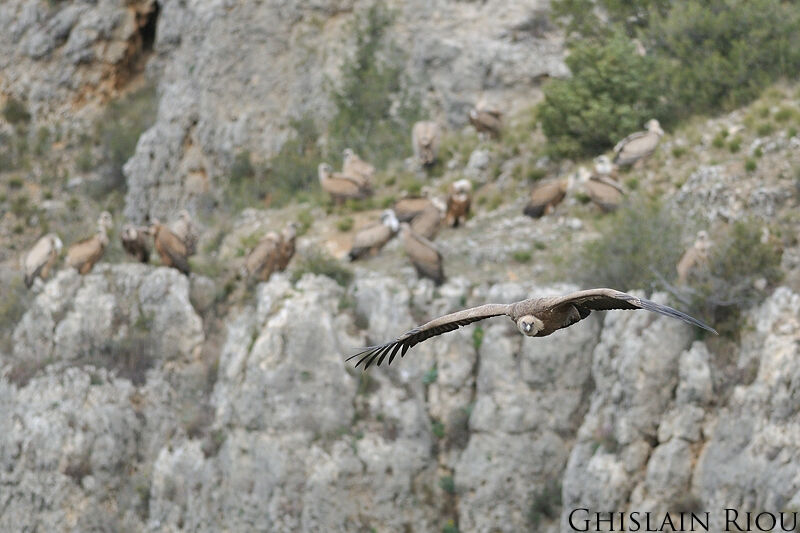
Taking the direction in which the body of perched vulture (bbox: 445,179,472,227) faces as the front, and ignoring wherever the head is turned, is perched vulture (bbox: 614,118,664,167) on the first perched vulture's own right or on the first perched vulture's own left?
on the first perched vulture's own left

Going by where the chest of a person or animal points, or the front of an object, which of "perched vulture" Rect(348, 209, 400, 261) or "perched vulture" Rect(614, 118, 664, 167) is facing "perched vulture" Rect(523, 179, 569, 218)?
"perched vulture" Rect(348, 209, 400, 261)

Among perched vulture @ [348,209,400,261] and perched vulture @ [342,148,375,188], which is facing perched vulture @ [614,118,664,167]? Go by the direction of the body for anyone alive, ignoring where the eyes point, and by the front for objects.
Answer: perched vulture @ [348,209,400,261]

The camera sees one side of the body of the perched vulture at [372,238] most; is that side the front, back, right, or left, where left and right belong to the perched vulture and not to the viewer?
right

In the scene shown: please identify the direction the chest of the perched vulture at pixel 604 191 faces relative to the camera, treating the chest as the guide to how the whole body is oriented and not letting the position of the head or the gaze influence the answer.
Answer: to the viewer's left

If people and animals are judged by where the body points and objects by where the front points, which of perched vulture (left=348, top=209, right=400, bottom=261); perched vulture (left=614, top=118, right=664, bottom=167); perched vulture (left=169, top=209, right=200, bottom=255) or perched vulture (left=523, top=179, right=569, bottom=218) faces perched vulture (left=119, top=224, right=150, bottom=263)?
perched vulture (left=169, top=209, right=200, bottom=255)

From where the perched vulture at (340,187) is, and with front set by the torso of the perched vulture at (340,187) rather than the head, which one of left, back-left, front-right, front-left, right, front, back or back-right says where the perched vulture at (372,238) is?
left

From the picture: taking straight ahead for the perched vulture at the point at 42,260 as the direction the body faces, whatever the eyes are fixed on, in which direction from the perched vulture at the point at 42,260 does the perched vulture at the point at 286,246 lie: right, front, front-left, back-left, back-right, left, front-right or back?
front-right

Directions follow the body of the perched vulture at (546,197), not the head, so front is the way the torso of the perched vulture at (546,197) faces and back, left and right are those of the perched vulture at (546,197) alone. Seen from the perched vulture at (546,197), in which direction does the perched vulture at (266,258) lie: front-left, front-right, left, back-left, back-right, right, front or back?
back

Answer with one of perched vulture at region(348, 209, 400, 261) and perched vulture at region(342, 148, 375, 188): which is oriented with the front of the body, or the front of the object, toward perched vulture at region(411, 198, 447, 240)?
perched vulture at region(348, 209, 400, 261)

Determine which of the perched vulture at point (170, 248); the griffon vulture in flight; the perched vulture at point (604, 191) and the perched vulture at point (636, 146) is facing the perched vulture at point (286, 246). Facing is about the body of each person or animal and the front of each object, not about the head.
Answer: the perched vulture at point (604, 191)
